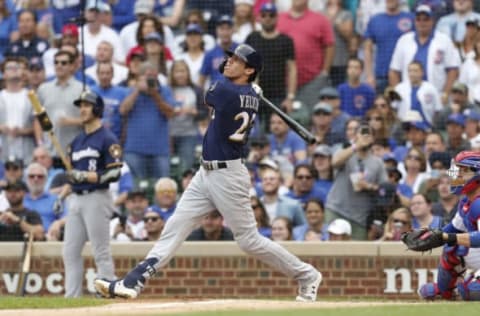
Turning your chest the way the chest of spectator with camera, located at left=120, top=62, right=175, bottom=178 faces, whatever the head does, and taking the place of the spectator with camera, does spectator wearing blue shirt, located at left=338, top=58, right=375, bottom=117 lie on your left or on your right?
on your left

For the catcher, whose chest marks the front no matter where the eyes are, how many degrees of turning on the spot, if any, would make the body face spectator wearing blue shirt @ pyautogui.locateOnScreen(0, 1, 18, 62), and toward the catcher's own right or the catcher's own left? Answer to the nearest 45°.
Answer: approximately 45° to the catcher's own right

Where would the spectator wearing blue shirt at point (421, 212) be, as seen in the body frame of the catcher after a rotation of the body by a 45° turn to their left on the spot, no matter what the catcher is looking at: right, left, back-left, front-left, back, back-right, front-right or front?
back-right

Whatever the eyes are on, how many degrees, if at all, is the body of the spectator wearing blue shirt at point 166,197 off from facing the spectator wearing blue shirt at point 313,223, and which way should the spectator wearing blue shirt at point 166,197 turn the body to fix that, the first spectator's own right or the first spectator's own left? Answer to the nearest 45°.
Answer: approximately 90° to the first spectator's own left

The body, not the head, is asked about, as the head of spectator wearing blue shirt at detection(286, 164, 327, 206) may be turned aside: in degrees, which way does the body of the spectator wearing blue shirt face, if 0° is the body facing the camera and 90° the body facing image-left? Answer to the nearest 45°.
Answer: approximately 0°

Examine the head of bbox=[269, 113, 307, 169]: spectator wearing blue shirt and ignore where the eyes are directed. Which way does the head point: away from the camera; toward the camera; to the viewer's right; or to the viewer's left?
toward the camera

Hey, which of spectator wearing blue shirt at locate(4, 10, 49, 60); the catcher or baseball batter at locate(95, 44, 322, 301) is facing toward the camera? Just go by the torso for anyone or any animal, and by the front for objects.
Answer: the spectator wearing blue shirt

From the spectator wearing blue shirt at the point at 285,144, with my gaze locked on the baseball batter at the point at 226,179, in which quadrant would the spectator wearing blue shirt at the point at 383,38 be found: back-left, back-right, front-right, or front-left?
back-left

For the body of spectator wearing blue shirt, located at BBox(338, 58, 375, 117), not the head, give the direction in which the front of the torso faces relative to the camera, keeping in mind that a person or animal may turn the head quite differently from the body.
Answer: toward the camera

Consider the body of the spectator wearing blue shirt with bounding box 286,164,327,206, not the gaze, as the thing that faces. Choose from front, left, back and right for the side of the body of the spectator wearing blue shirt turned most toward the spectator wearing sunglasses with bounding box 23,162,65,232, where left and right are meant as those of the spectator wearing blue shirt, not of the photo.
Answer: right

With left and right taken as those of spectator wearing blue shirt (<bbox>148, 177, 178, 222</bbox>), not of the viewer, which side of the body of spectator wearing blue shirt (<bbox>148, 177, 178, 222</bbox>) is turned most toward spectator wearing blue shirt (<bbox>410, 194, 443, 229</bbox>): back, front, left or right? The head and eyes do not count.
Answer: left

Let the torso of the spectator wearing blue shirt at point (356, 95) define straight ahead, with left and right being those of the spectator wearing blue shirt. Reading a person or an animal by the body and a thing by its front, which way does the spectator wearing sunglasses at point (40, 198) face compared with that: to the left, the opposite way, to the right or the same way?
the same way

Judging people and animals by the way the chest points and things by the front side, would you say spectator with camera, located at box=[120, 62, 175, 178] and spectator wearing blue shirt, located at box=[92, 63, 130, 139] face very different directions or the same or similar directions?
same or similar directions

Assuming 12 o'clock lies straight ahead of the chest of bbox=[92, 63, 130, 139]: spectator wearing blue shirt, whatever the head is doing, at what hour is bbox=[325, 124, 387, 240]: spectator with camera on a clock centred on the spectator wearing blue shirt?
The spectator with camera is roughly at 10 o'clock from the spectator wearing blue shirt.

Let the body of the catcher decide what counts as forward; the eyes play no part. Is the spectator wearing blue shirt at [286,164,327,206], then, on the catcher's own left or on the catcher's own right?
on the catcher's own right
